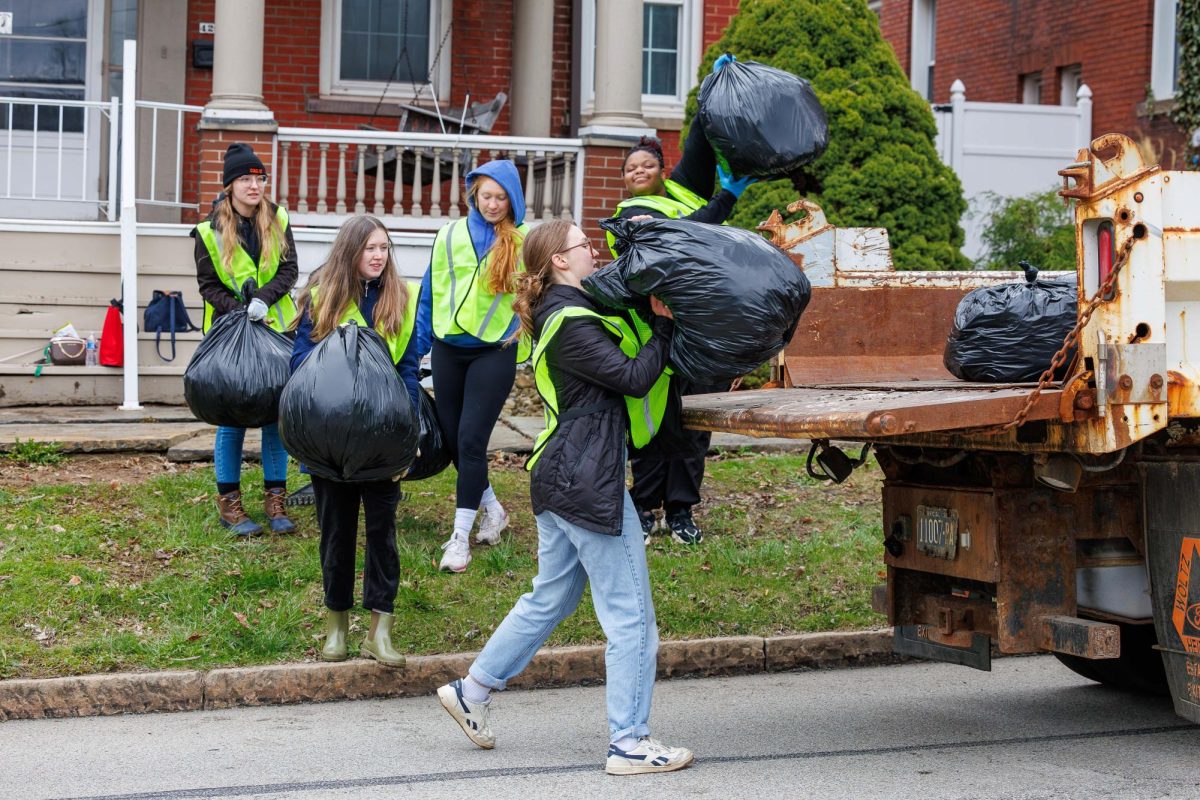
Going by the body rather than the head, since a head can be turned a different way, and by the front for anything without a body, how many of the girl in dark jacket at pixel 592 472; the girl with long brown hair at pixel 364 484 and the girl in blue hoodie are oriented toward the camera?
2

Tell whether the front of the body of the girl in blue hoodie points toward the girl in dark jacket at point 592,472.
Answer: yes

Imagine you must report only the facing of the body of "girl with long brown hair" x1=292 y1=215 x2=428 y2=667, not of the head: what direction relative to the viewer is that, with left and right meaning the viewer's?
facing the viewer

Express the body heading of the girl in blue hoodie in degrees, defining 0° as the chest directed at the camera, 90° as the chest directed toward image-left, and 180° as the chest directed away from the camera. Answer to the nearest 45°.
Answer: approximately 0°

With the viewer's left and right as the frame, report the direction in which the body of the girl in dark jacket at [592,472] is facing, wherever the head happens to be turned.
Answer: facing to the right of the viewer

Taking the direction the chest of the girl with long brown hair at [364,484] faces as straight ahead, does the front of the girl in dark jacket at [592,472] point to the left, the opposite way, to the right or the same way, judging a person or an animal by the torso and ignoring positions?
to the left

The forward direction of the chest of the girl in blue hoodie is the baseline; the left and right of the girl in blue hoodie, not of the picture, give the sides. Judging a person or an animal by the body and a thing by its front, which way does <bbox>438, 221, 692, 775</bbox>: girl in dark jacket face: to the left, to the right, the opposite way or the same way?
to the left

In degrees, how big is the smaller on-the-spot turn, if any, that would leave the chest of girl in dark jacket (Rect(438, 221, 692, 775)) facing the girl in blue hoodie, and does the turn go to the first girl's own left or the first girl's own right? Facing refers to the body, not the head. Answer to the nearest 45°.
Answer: approximately 90° to the first girl's own left

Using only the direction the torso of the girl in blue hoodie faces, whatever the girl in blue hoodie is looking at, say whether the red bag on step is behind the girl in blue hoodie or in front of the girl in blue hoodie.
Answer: behind

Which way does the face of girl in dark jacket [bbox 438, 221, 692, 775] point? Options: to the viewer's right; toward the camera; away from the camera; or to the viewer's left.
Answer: to the viewer's right

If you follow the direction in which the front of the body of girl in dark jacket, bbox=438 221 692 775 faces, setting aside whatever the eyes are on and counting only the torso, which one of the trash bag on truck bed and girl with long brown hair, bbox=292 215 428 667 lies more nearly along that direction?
the trash bag on truck bed

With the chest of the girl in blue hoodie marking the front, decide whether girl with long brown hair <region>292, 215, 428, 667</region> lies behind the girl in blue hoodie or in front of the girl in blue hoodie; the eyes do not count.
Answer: in front

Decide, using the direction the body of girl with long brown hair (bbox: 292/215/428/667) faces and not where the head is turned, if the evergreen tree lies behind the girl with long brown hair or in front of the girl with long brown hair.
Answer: behind

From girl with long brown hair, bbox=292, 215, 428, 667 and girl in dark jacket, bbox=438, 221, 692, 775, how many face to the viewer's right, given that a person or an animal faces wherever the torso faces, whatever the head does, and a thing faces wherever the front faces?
1

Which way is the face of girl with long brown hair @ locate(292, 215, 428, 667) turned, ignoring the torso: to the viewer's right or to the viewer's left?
to the viewer's right
